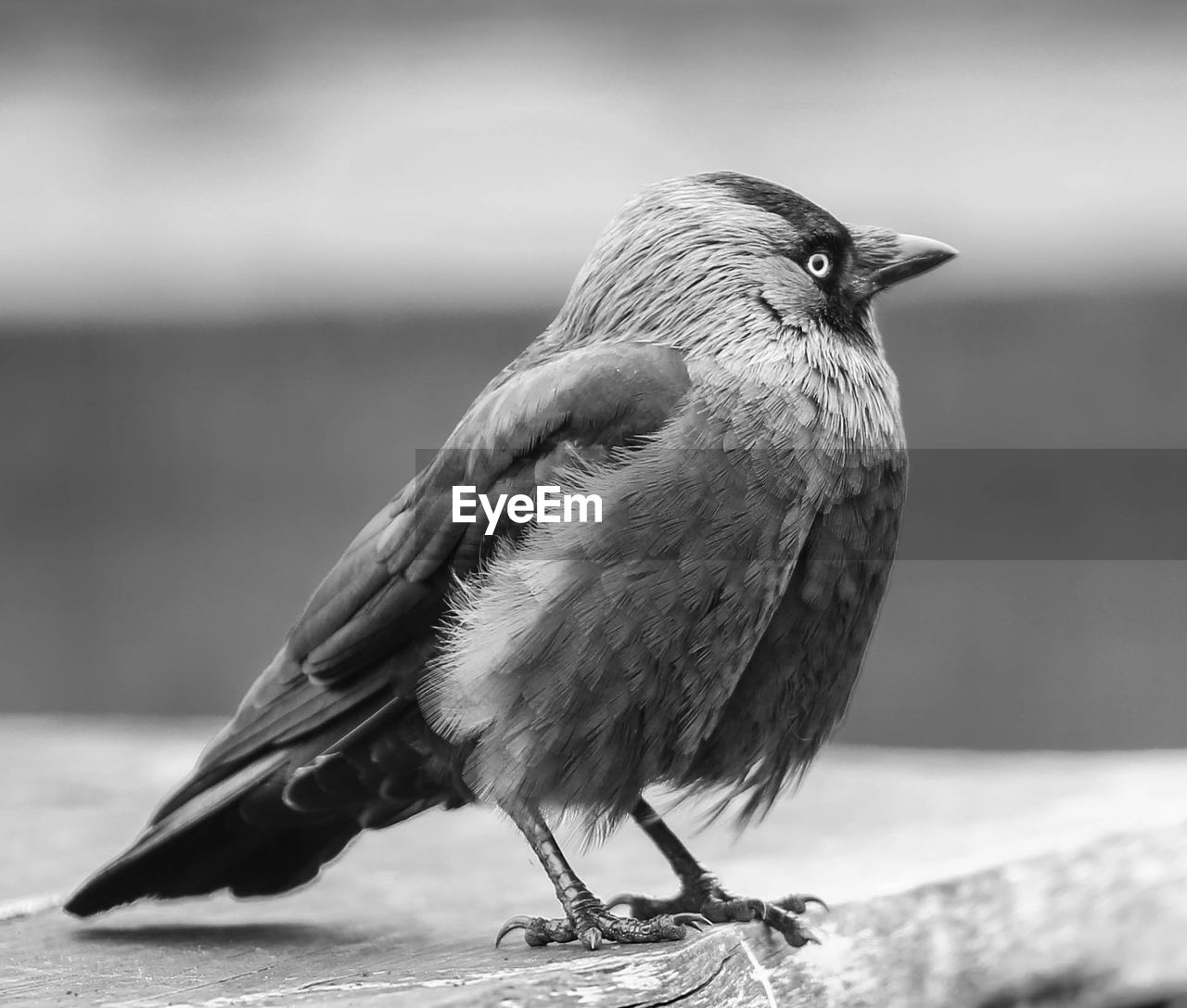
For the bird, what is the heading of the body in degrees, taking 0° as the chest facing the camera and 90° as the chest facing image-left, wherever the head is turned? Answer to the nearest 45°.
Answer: approximately 270°
